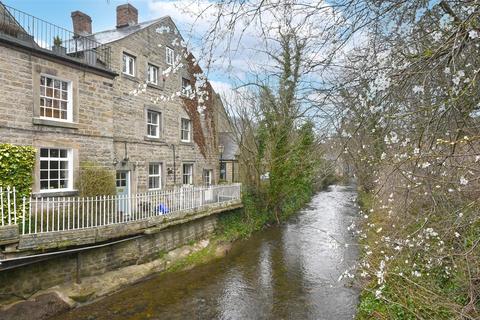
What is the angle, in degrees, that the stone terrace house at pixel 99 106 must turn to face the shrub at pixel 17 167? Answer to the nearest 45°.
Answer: approximately 90° to its right

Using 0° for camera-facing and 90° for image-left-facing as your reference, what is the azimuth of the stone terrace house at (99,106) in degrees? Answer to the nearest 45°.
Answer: approximately 315°
